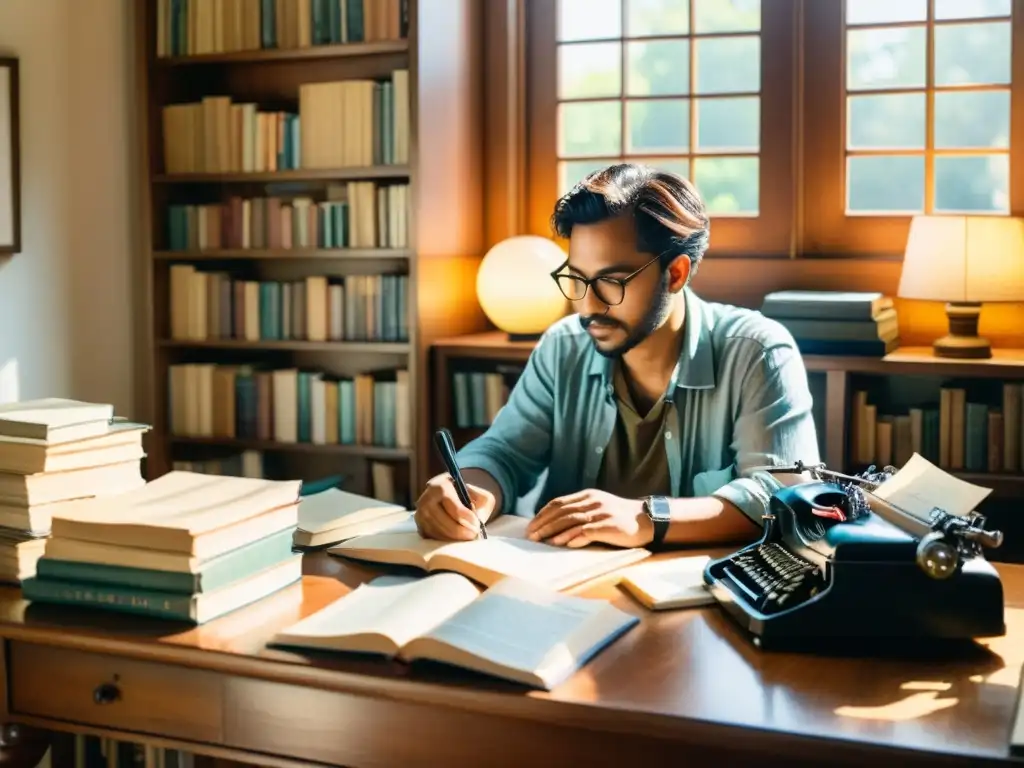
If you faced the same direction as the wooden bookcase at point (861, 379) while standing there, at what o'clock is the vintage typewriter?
The vintage typewriter is roughly at 12 o'clock from the wooden bookcase.

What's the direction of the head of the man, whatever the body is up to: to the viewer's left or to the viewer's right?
to the viewer's left

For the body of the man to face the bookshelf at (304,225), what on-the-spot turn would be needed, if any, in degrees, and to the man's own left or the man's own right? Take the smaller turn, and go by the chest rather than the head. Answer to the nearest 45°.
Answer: approximately 90° to the man's own right

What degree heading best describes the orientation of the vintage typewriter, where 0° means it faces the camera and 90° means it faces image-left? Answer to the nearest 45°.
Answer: approximately 45°

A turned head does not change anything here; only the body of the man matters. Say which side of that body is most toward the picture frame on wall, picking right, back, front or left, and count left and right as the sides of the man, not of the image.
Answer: right

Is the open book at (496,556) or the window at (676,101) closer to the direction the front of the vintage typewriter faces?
the open book

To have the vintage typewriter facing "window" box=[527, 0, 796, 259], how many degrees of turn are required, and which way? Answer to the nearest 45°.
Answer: approximately 135° to its right
